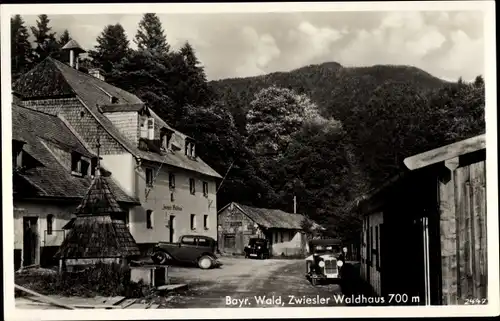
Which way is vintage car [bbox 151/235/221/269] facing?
to the viewer's left

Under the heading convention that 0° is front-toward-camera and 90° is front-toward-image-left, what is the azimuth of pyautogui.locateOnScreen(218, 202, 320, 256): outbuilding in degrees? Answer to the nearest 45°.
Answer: approximately 45°
